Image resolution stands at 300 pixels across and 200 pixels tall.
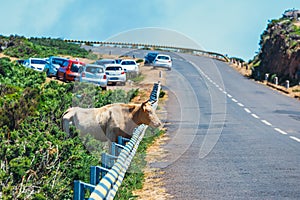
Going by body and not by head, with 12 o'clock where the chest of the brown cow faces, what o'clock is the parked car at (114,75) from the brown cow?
The parked car is roughly at 9 o'clock from the brown cow.

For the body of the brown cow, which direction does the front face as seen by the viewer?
to the viewer's right

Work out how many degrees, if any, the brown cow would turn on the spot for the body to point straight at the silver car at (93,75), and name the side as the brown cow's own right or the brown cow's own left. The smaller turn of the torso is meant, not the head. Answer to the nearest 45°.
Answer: approximately 90° to the brown cow's own left

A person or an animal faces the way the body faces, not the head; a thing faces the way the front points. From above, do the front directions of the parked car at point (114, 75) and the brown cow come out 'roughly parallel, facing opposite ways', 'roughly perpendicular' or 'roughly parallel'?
roughly perpendicular

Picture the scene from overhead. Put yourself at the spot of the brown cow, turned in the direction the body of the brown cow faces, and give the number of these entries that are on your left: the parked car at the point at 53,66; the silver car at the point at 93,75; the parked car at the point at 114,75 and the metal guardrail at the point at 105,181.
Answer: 3
